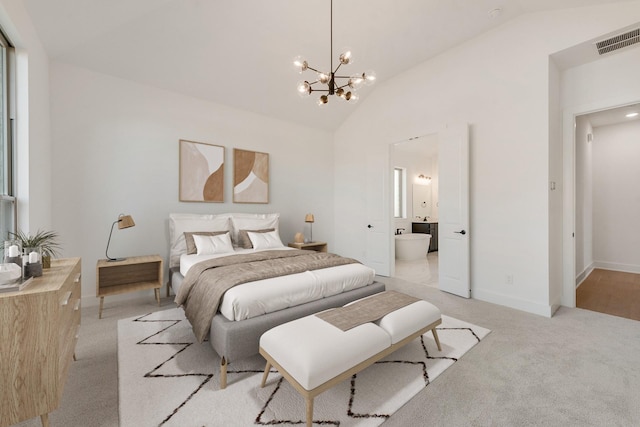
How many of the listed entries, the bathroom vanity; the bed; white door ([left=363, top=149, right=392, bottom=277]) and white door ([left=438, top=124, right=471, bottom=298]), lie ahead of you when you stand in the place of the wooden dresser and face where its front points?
4

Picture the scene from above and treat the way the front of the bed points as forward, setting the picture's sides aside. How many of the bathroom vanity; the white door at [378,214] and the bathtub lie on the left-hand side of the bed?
3

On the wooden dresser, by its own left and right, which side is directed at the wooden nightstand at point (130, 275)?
left

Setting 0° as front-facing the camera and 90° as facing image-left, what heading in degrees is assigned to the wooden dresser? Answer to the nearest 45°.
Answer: approximately 270°

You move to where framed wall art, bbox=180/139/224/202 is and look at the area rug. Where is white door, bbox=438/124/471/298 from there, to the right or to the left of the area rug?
left

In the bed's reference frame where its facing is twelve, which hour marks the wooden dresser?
The wooden dresser is roughly at 3 o'clock from the bed.

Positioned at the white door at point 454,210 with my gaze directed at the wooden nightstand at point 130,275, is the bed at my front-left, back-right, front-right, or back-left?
front-left

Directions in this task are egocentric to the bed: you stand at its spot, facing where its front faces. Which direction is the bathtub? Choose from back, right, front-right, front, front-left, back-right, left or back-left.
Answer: left

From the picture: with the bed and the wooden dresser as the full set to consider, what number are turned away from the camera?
0

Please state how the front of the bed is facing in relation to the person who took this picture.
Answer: facing the viewer and to the right of the viewer

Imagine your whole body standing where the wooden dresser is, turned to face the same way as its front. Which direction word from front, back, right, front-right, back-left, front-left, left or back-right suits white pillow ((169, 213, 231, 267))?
front-left

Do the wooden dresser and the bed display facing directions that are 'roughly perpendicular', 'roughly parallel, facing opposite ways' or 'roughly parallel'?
roughly perpendicular

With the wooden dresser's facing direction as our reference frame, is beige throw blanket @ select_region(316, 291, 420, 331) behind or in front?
in front
